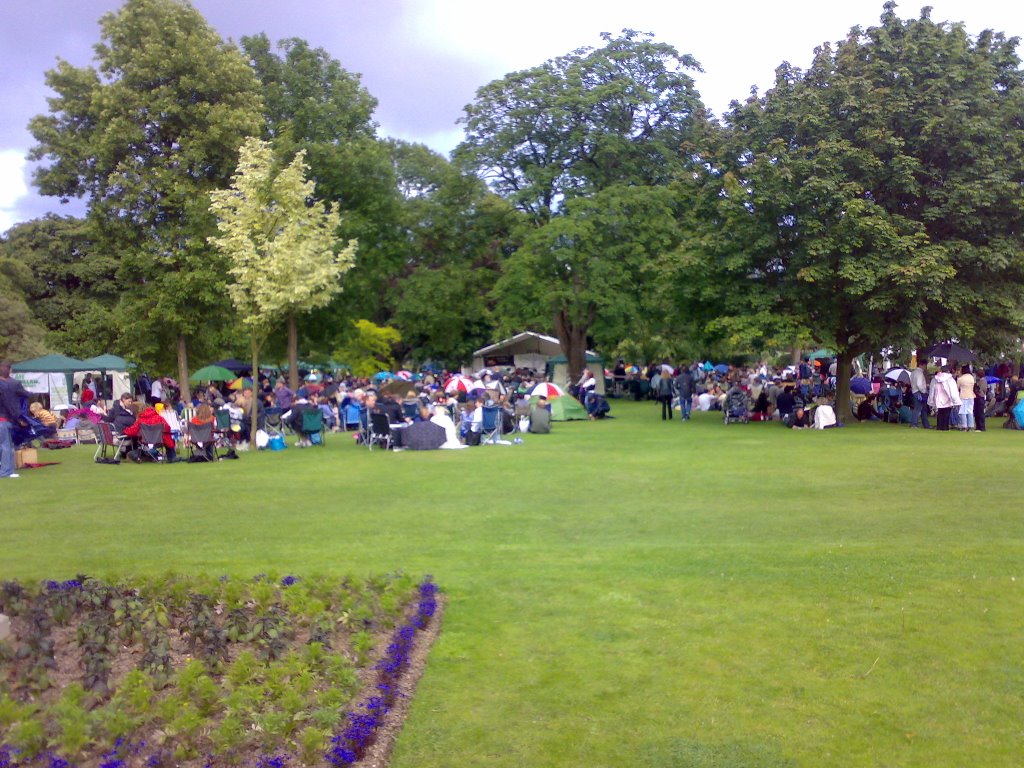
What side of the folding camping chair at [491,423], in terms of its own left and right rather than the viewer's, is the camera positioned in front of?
back

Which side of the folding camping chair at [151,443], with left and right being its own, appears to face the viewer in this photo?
back

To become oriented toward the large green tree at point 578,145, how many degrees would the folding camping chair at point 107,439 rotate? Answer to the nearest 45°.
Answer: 0° — it already faces it

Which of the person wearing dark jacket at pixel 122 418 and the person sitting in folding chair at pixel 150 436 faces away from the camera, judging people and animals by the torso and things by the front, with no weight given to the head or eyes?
the person sitting in folding chair

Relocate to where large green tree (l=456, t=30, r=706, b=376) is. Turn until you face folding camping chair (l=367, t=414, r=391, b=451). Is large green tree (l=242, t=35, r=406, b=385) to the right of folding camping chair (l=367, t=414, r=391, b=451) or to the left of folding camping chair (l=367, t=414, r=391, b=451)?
right

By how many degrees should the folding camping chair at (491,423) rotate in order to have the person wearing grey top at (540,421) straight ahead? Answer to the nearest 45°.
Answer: approximately 45° to its right

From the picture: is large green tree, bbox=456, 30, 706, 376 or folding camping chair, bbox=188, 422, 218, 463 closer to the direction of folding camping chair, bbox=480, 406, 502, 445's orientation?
the large green tree

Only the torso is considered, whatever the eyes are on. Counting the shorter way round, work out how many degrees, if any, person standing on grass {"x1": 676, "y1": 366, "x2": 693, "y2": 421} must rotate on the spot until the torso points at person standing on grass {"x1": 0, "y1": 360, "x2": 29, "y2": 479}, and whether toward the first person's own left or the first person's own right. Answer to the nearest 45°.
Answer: approximately 135° to the first person's own left

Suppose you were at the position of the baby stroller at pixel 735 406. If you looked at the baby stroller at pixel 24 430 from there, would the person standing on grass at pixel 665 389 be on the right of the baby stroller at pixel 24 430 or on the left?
right

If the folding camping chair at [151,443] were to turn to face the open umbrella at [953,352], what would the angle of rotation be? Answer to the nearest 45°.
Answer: approximately 90° to its right

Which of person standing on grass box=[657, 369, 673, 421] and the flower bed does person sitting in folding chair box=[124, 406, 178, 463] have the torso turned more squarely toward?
the person standing on grass

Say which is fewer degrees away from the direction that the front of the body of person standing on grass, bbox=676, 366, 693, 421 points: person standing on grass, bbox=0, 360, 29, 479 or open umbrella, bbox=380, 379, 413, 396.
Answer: the open umbrella

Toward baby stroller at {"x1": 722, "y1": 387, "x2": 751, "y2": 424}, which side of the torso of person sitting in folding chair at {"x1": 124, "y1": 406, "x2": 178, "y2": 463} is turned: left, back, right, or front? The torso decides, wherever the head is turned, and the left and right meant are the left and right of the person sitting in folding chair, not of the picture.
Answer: right

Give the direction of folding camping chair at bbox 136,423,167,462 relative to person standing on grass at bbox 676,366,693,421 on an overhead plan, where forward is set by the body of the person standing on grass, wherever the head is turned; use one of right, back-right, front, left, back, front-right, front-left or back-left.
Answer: back-left

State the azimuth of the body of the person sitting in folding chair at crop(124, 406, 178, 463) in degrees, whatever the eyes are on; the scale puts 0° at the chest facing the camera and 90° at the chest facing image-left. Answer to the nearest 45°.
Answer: approximately 180°

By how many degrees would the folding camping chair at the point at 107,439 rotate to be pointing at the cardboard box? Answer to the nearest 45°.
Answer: approximately 135° to its left
